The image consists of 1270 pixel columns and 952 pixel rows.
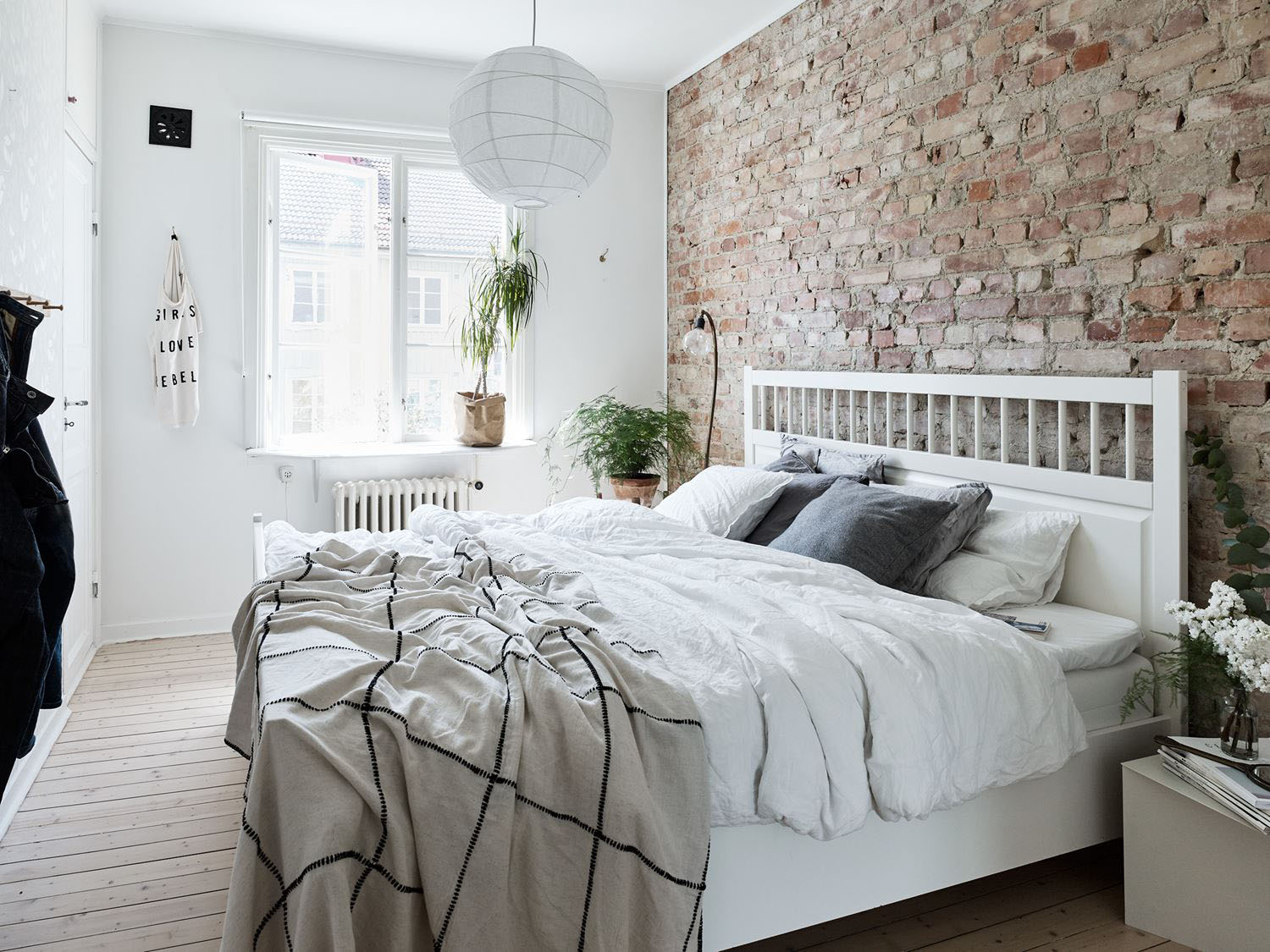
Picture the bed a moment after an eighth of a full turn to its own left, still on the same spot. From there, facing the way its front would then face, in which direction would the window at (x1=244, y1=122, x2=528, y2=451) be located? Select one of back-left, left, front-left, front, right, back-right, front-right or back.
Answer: back-right

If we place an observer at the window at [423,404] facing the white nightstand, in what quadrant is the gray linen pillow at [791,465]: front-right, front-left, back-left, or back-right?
front-left

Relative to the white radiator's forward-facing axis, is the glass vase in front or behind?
in front

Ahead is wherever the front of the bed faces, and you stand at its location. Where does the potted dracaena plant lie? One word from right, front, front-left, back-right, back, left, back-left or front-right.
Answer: right

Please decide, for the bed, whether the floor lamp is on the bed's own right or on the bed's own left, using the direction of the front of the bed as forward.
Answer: on the bed's own right

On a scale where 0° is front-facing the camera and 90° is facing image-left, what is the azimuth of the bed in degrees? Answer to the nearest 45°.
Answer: approximately 45°

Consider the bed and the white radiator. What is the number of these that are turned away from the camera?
0

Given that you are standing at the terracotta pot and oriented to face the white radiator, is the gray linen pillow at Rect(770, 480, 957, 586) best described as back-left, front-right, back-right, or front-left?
back-left

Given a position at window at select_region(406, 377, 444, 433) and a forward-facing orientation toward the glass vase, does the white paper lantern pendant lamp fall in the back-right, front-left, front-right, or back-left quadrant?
front-right

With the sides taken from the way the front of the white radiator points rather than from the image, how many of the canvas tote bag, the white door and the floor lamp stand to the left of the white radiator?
1

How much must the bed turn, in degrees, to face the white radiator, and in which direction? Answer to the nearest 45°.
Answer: approximately 90° to its right

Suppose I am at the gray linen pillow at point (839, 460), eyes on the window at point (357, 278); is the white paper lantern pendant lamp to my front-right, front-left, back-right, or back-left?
front-left

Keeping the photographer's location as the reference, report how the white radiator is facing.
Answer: facing the viewer
